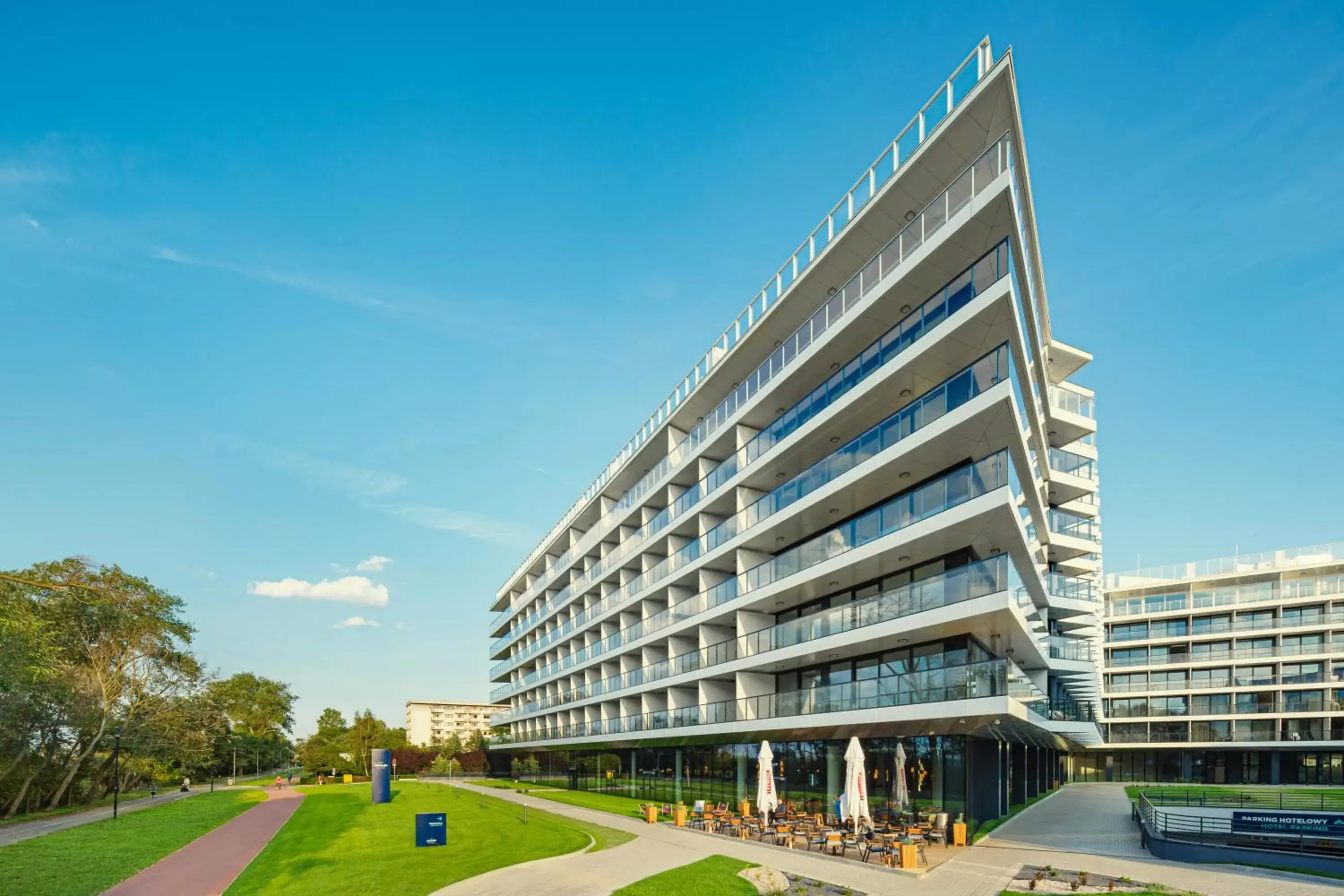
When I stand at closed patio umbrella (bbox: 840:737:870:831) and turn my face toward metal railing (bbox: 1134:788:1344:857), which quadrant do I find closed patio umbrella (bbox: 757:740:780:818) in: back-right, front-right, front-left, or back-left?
back-left

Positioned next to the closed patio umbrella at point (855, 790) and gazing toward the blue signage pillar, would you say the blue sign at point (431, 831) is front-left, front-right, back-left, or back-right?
front-left

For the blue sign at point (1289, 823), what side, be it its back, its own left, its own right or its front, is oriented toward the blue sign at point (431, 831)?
right

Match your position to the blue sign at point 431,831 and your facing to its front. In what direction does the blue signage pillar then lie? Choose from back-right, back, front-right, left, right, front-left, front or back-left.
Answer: back

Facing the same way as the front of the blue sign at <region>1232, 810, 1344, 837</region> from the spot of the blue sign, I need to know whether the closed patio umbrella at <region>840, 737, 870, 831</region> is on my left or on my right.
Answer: on my right

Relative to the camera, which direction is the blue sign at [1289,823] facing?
toward the camera

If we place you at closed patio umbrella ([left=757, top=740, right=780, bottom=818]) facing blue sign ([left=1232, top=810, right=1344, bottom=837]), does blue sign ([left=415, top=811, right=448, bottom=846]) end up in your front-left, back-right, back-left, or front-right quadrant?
back-right

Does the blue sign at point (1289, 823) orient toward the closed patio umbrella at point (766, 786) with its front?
no

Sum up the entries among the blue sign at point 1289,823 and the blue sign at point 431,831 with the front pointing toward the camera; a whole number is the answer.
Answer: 2

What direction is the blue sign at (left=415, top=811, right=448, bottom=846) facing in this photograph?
toward the camera

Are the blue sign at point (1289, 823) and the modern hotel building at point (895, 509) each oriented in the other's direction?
no
